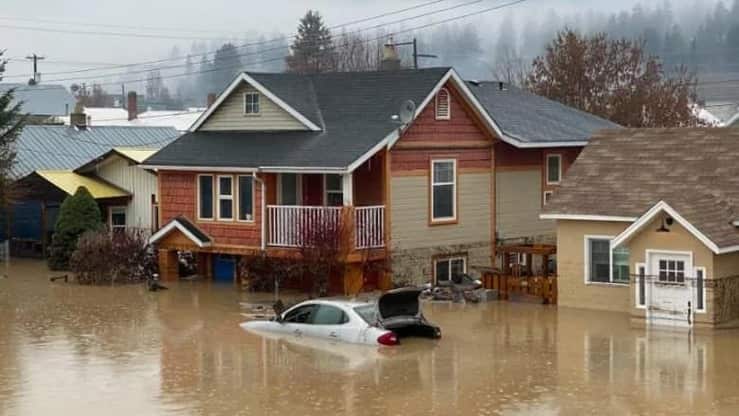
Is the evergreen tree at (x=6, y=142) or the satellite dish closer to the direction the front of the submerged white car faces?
the evergreen tree

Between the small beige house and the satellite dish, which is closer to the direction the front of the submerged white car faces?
the satellite dish

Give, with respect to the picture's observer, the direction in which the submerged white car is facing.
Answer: facing away from the viewer and to the left of the viewer

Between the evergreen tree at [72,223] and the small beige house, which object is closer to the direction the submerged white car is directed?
the evergreen tree

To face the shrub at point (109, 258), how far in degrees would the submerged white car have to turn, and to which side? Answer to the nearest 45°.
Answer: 0° — it already faces it

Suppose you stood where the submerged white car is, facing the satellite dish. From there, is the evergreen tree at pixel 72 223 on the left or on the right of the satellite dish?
left

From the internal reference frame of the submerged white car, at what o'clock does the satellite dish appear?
The satellite dish is roughly at 2 o'clock from the submerged white car.

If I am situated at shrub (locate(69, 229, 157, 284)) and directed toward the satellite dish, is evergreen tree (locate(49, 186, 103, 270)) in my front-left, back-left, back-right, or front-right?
back-left

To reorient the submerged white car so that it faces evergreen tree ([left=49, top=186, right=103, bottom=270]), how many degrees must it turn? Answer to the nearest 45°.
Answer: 0° — it already faces it

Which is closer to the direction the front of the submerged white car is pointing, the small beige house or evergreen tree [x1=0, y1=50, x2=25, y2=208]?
the evergreen tree
